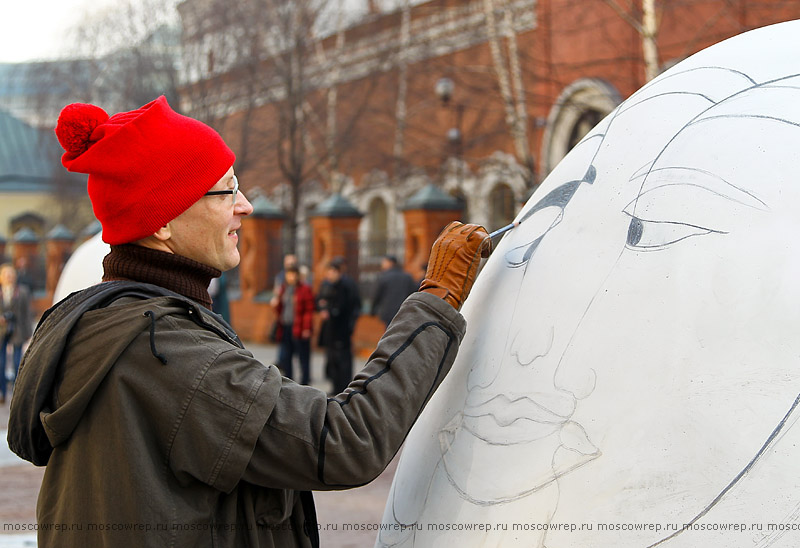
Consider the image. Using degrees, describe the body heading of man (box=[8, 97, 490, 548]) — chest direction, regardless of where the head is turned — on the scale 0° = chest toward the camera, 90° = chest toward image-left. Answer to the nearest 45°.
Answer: approximately 270°

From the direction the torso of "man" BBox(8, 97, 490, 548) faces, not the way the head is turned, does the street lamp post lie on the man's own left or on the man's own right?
on the man's own left

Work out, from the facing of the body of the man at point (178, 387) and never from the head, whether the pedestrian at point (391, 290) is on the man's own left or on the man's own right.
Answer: on the man's own left

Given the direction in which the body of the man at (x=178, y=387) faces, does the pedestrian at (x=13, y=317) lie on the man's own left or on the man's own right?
on the man's own left

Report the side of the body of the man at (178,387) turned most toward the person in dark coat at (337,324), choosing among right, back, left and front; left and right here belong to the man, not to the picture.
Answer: left

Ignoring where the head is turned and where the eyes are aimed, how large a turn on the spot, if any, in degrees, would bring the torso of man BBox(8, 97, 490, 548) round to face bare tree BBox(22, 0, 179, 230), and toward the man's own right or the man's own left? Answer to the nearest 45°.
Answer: approximately 90° to the man's own left

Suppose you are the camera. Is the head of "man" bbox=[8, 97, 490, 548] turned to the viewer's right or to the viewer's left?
to the viewer's right

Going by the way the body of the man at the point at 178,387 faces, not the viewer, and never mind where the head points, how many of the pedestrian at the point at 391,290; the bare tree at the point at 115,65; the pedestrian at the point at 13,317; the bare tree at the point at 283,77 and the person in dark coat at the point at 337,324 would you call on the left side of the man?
5

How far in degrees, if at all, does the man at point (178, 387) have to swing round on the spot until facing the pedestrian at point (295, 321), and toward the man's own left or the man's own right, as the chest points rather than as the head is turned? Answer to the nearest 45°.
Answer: approximately 90° to the man's own left

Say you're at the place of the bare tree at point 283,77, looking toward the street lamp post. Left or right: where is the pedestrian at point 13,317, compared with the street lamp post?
right

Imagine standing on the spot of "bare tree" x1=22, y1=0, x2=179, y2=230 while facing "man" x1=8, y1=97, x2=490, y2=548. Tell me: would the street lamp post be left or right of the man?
left
